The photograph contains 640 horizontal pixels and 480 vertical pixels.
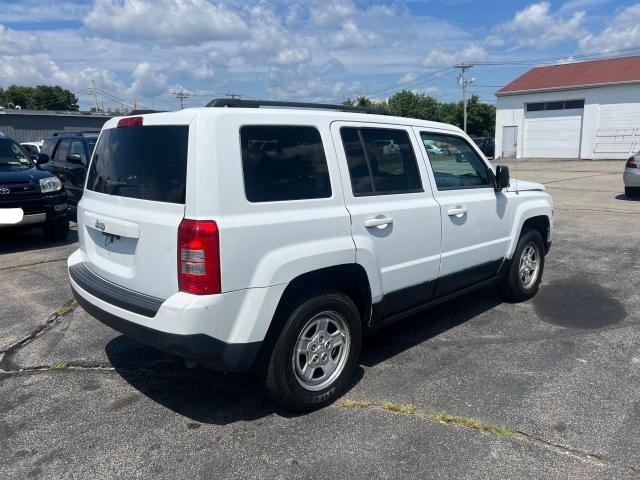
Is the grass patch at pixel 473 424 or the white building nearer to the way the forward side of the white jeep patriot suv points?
the white building

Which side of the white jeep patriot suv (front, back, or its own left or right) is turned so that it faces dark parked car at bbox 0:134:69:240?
left

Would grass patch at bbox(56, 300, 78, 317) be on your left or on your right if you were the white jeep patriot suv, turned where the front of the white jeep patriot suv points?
on your left

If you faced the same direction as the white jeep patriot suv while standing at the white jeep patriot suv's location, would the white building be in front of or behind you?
in front

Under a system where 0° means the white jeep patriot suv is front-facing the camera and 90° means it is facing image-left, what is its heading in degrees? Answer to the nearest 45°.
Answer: approximately 225°
